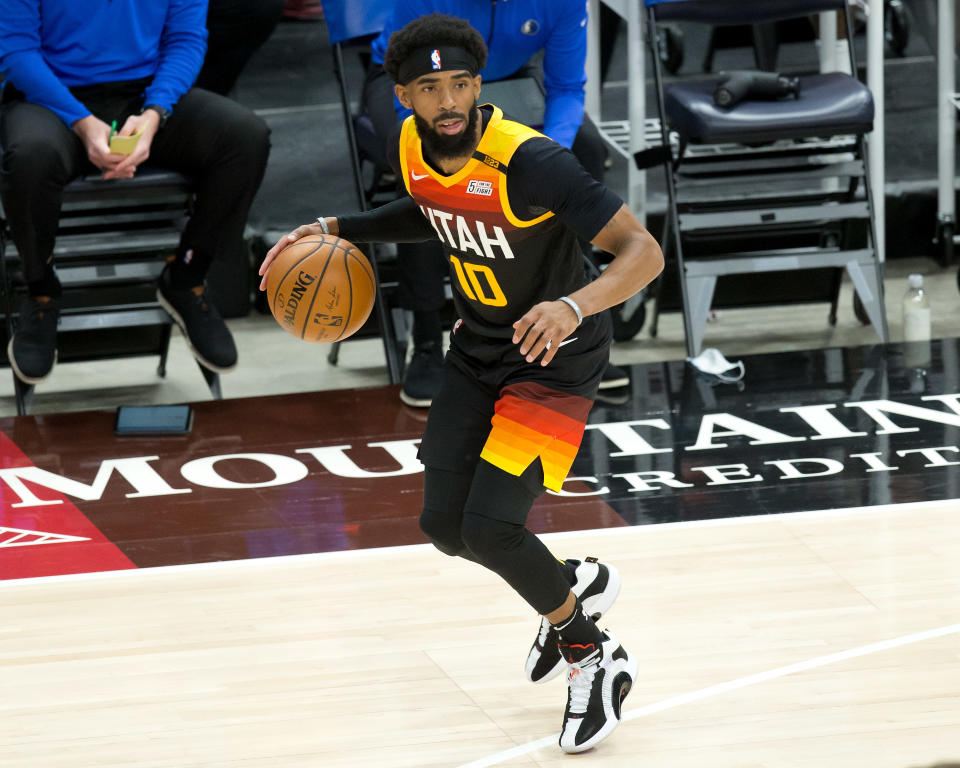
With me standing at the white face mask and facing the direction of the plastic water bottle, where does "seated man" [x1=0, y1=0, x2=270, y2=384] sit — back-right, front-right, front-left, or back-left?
back-left

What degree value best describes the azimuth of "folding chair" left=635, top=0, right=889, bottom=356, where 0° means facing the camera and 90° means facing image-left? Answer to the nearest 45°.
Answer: approximately 0°

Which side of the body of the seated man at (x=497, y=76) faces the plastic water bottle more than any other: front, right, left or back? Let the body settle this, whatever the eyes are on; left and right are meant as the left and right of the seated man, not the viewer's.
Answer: left

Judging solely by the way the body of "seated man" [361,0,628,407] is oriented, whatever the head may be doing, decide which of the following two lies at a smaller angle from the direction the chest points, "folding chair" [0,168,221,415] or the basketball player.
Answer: the basketball player

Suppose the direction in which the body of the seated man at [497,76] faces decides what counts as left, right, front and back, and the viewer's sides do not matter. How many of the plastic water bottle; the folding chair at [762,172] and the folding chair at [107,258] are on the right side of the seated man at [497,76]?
1

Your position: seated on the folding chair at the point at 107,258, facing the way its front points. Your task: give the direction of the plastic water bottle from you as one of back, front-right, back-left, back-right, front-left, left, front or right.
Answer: left

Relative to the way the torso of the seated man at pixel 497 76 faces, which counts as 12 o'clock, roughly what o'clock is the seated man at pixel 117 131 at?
the seated man at pixel 117 131 is roughly at 3 o'clock from the seated man at pixel 497 76.

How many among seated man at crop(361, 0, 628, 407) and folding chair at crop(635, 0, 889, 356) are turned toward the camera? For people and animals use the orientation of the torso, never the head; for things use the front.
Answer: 2

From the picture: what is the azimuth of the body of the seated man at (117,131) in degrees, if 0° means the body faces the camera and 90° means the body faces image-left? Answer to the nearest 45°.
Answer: approximately 0°

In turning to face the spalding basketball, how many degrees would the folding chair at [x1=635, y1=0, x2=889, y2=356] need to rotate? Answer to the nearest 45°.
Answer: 0° — it already faces it
